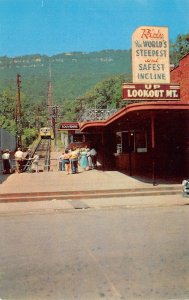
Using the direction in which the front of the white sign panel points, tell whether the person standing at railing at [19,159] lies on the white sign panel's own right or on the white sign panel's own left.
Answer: on the white sign panel's own right

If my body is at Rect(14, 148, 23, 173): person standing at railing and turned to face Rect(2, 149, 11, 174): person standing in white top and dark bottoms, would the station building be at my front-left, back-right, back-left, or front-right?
back-left

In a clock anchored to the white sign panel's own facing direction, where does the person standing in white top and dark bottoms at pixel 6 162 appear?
The person standing in white top and dark bottoms is roughly at 3 o'clock from the white sign panel.

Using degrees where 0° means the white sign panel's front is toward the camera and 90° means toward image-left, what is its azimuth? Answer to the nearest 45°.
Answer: approximately 0°

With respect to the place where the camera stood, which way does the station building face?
facing the viewer and to the left of the viewer
